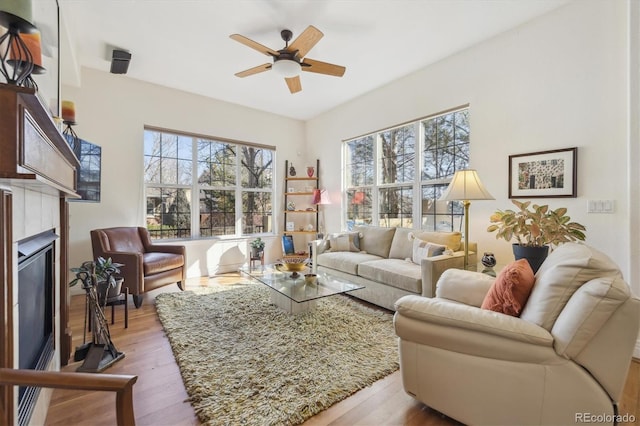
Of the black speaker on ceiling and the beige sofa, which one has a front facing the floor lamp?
the black speaker on ceiling

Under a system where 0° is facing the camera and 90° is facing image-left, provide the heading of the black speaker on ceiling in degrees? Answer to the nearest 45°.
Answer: approximately 315°

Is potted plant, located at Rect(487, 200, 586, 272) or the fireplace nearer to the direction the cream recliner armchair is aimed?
the fireplace

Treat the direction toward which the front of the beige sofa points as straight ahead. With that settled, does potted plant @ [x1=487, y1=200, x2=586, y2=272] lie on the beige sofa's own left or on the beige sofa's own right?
on the beige sofa's own left

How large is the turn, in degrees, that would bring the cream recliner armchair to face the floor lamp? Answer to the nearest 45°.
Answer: approximately 90° to its right

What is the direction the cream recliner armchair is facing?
to the viewer's left

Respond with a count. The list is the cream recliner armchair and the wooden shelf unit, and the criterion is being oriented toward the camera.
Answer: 1

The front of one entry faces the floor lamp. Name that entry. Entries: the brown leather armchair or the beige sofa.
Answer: the brown leather armchair
